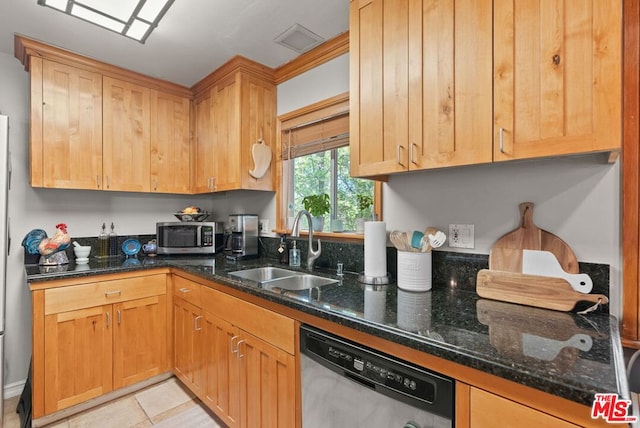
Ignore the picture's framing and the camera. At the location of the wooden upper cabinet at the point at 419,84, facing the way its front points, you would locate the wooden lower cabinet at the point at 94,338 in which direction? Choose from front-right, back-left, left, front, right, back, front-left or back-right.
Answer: front-right

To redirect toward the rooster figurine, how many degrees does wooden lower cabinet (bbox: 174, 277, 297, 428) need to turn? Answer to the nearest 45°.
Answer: approximately 90° to its right

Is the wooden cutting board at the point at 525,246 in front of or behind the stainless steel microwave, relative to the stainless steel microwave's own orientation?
in front

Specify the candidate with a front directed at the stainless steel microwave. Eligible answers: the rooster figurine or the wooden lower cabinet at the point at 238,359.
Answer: the rooster figurine

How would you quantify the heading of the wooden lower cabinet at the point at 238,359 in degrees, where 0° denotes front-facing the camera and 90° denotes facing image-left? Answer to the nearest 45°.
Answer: approximately 45°

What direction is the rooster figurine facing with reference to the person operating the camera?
facing to the right of the viewer

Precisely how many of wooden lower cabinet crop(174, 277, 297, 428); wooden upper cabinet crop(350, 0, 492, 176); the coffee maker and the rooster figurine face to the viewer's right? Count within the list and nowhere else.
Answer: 1

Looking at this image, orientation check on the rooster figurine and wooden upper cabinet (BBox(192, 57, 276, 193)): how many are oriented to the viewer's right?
1

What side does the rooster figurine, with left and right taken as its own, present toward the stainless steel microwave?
front

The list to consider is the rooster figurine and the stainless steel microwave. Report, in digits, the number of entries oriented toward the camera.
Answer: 1

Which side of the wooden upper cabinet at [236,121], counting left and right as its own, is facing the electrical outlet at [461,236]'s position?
left

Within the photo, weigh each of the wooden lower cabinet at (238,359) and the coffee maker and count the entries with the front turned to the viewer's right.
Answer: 0

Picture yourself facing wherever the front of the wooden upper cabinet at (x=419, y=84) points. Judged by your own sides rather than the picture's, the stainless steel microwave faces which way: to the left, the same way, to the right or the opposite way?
to the left

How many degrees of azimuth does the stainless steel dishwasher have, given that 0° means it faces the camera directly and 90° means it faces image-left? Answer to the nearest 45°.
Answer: approximately 45°

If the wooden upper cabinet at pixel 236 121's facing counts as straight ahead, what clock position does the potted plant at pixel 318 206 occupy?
The potted plant is roughly at 9 o'clock from the wooden upper cabinet.

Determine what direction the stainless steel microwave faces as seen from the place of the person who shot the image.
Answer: facing the viewer
